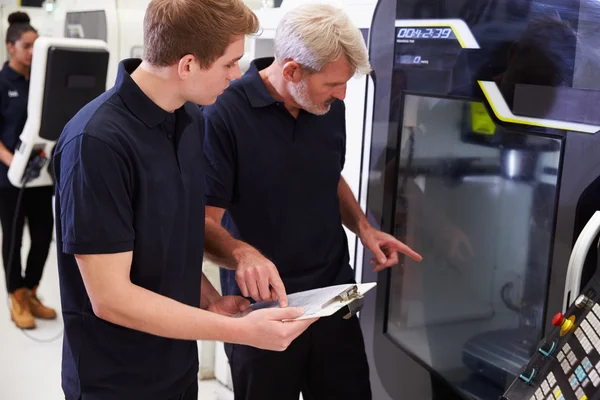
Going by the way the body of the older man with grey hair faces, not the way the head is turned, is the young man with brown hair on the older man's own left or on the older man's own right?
on the older man's own right

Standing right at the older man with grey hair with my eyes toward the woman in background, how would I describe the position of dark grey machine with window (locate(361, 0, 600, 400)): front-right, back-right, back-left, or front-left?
back-right

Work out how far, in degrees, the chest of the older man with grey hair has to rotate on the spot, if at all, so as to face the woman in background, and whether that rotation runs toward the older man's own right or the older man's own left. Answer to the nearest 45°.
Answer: approximately 180°

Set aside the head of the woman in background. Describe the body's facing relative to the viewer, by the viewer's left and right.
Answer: facing the viewer and to the right of the viewer

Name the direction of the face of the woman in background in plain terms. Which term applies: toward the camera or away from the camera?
toward the camera

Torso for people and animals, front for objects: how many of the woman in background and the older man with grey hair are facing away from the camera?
0
